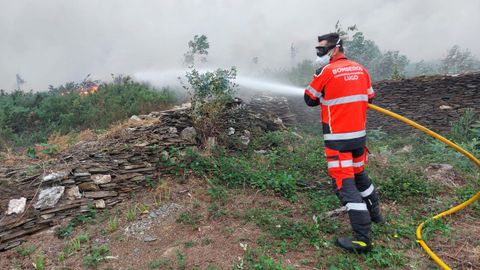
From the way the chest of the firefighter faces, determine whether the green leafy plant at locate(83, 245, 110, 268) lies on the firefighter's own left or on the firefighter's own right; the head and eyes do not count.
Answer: on the firefighter's own left

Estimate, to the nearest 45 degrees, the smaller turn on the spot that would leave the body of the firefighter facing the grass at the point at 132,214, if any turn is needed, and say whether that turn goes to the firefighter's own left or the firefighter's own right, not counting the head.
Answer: approximately 45° to the firefighter's own left

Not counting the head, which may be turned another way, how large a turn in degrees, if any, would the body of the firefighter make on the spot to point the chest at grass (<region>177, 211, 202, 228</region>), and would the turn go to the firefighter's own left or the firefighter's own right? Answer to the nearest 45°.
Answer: approximately 45° to the firefighter's own left

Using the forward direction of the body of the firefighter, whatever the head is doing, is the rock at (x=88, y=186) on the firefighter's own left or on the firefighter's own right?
on the firefighter's own left

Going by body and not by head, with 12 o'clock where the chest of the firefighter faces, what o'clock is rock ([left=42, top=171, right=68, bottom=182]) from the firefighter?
The rock is roughly at 10 o'clock from the firefighter.

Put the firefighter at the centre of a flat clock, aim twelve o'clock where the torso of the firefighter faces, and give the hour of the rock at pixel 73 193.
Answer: The rock is roughly at 10 o'clock from the firefighter.

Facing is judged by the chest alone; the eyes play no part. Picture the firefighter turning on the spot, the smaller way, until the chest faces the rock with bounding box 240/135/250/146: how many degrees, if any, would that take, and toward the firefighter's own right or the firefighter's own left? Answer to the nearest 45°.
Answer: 0° — they already face it

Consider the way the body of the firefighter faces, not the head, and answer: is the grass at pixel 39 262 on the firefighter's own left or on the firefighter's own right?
on the firefighter's own left

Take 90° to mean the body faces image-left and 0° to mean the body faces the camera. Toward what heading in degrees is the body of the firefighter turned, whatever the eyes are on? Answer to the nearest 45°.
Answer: approximately 135°

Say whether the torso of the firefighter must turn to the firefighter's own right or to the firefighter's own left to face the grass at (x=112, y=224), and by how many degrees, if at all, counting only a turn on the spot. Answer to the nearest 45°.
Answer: approximately 45° to the firefighter's own left

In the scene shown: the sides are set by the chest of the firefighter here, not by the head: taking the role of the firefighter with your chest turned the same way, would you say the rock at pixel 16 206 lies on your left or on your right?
on your left

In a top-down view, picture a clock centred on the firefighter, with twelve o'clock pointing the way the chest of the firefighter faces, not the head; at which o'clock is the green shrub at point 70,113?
The green shrub is roughly at 11 o'clock from the firefighter.

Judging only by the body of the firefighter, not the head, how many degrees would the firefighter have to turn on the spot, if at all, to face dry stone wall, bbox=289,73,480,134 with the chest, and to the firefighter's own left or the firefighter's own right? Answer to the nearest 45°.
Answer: approximately 45° to the firefighter's own right

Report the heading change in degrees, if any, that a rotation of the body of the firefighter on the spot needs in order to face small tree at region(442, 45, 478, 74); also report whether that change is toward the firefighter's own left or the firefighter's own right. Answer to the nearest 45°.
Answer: approximately 45° to the firefighter's own right
